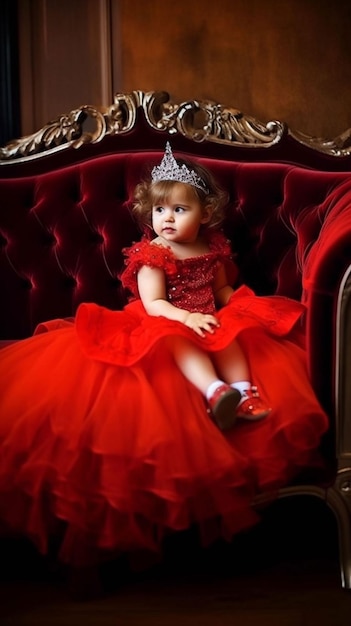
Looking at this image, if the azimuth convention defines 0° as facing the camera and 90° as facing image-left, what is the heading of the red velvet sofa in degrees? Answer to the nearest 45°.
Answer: approximately 0°
